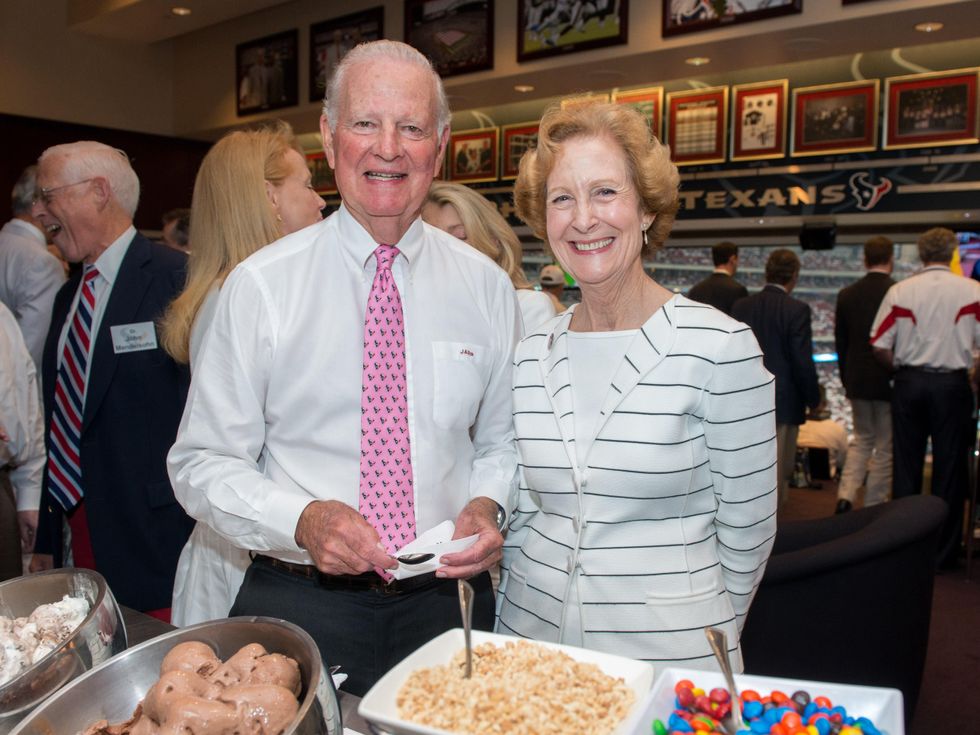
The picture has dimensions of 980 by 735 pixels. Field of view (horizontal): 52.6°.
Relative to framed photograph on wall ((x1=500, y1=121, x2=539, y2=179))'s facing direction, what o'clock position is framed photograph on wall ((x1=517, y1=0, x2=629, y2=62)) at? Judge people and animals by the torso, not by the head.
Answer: framed photograph on wall ((x1=517, y1=0, x2=629, y2=62)) is roughly at 10 o'clock from framed photograph on wall ((x1=500, y1=121, x2=539, y2=179)).

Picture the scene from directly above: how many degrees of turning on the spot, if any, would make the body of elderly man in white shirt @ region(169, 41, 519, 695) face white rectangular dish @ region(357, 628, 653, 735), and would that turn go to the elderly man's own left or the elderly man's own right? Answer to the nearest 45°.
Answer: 0° — they already face it

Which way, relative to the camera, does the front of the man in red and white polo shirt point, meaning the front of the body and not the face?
away from the camera

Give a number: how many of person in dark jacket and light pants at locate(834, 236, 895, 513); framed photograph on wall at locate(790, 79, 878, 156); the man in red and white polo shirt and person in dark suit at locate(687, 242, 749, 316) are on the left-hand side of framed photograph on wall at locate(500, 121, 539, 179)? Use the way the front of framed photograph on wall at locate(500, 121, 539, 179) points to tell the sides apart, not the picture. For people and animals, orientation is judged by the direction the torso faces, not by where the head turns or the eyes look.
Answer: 4

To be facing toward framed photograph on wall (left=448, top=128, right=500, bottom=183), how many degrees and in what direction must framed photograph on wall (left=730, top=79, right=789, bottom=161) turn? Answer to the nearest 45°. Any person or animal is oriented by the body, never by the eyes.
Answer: approximately 45° to its right

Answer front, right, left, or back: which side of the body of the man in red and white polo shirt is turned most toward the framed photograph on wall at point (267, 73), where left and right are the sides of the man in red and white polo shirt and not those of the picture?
left

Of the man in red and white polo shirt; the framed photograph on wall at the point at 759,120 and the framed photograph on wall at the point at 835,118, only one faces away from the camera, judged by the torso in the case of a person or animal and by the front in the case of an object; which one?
the man in red and white polo shirt

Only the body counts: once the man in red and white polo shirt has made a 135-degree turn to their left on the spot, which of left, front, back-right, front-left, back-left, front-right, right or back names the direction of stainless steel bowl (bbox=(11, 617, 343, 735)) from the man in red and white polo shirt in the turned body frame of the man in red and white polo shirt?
front-left

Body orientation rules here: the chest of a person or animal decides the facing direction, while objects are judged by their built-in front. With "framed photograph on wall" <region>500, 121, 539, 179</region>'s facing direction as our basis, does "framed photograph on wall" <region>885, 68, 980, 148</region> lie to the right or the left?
on its left

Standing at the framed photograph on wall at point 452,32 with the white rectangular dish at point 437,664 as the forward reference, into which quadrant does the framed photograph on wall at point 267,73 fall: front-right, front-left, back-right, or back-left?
back-right

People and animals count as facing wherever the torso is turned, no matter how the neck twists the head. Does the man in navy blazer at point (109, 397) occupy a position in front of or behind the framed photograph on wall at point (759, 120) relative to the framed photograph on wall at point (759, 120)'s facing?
in front

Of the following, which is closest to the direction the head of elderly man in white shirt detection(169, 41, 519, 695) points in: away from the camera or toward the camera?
toward the camera

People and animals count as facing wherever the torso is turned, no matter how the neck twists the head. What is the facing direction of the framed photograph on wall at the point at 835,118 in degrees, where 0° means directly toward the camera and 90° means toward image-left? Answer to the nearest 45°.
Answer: approximately 45°

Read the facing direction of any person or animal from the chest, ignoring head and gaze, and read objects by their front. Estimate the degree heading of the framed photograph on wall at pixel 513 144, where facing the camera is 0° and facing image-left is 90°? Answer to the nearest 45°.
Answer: approximately 45°

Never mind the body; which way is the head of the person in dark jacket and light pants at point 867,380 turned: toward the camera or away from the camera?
away from the camera

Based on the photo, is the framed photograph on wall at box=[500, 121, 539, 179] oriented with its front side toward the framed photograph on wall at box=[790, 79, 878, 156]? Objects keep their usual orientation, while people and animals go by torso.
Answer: no

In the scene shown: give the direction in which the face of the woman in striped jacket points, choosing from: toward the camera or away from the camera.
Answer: toward the camera

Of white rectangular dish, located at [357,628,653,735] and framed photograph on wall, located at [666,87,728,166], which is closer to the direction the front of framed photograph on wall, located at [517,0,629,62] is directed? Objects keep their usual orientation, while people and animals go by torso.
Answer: the white rectangular dish

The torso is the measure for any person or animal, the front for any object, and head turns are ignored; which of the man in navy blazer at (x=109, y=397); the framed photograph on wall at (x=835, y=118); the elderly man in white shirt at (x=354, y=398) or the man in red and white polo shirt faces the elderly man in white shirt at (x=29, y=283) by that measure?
the framed photograph on wall
